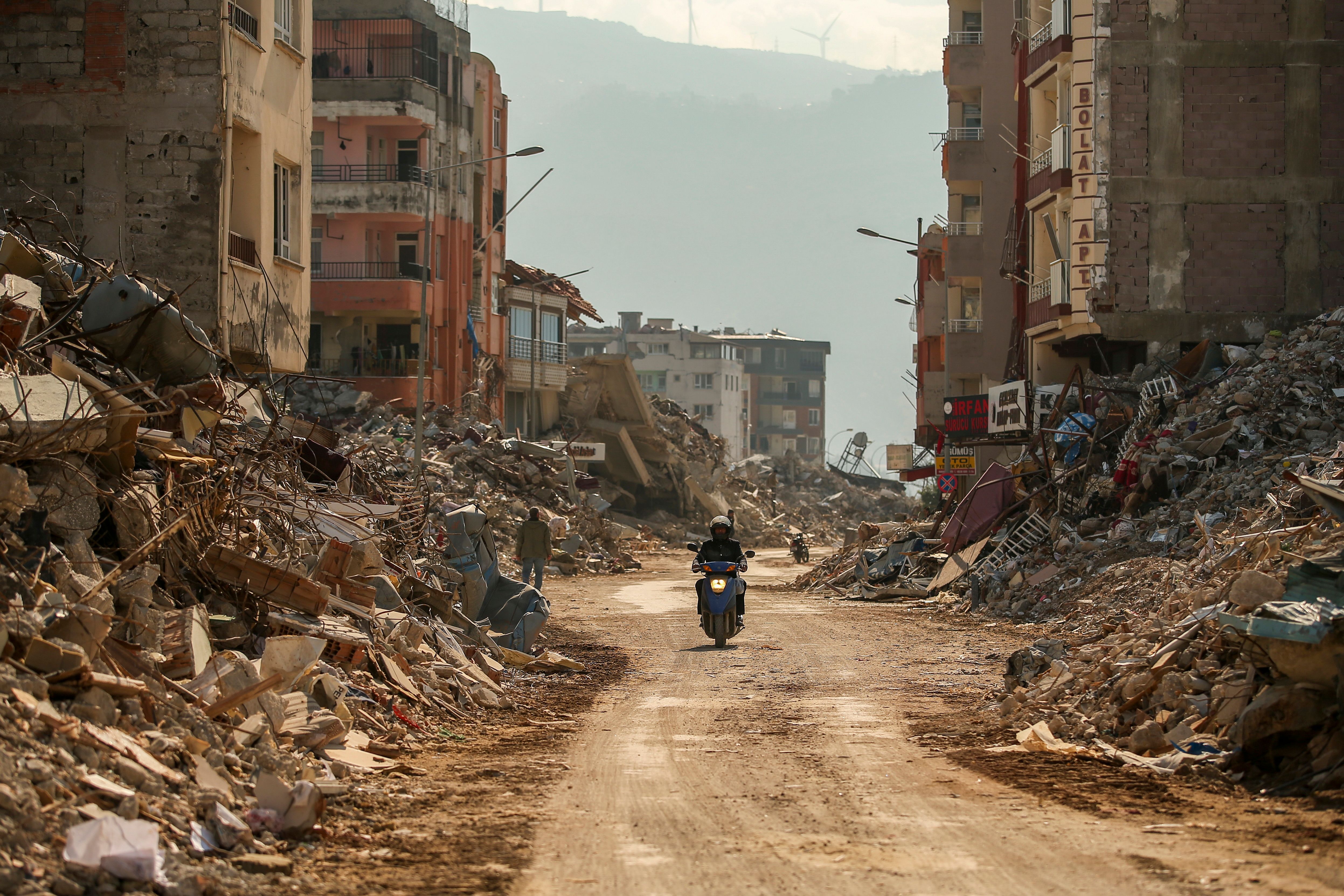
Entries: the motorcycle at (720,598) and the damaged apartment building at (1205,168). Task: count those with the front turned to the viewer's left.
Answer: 1

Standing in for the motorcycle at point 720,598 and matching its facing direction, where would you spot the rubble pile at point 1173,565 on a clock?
The rubble pile is roughly at 8 o'clock from the motorcycle.

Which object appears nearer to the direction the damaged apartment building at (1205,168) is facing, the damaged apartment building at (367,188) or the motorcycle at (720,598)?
the damaged apartment building

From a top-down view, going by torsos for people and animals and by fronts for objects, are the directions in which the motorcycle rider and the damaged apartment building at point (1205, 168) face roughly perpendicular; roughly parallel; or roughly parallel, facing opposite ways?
roughly perpendicular

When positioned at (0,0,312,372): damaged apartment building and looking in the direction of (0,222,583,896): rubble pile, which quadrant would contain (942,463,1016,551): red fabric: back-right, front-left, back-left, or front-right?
back-left

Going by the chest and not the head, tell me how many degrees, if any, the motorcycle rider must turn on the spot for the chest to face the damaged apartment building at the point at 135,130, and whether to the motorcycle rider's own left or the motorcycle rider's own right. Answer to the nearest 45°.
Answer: approximately 90° to the motorcycle rider's own right

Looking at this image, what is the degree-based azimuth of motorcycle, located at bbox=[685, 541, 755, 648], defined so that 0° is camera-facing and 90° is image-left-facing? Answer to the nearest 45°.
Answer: approximately 0°

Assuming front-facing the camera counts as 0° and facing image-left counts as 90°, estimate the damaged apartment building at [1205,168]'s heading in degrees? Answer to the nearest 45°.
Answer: approximately 90°

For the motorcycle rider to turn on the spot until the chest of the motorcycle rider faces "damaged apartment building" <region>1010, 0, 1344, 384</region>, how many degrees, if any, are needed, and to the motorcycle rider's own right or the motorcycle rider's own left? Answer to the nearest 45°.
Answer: approximately 135° to the motorcycle rider's own left

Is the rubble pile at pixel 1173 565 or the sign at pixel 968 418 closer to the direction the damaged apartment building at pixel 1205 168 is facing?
the sign

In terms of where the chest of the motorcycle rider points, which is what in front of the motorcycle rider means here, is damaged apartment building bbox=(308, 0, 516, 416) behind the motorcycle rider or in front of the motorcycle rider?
behind
